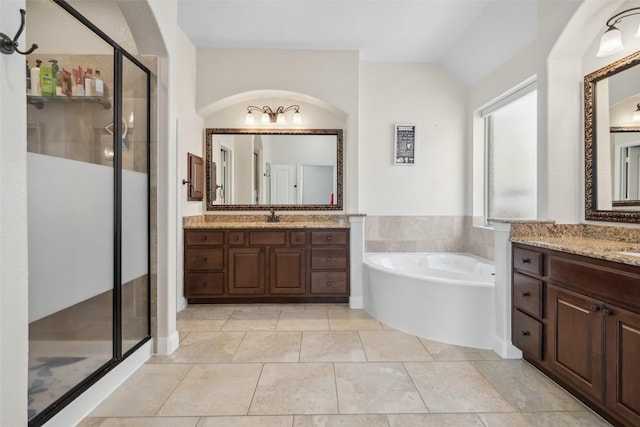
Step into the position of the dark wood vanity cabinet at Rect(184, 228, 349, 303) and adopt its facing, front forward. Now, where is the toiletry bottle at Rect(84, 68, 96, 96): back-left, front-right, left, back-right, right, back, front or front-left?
front-right

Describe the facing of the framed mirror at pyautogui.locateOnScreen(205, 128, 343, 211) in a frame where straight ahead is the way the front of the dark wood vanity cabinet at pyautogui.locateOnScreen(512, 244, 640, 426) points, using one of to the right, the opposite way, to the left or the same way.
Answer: to the left

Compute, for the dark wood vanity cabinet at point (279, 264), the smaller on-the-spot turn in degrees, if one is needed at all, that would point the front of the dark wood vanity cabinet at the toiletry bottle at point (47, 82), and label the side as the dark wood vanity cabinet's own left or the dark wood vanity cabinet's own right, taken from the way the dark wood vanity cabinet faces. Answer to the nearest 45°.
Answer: approximately 45° to the dark wood vanity cabinet's own right

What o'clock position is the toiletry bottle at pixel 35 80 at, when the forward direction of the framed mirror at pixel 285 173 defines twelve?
The toiletry bottle is roughly at 1 o'clock from the framed mirror.

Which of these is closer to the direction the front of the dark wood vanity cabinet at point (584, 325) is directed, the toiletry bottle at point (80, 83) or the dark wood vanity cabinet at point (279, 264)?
the toiletry bottle

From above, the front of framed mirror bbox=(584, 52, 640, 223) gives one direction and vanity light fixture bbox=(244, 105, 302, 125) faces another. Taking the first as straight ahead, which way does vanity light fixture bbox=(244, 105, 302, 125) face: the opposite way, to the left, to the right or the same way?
to the left
